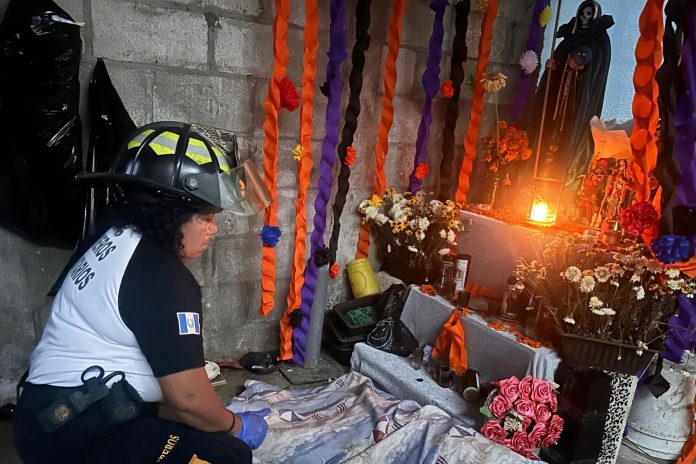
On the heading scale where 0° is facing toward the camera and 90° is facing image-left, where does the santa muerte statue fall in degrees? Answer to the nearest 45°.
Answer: approximately 45°

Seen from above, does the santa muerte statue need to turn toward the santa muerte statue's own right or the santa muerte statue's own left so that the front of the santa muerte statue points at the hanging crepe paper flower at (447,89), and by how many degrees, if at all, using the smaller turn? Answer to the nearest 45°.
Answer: approximately 45° to the santa muerte statue's own right

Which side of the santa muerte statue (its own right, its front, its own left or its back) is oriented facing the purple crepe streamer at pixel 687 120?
left

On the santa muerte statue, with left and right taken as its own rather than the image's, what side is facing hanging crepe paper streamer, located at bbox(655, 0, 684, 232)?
left
